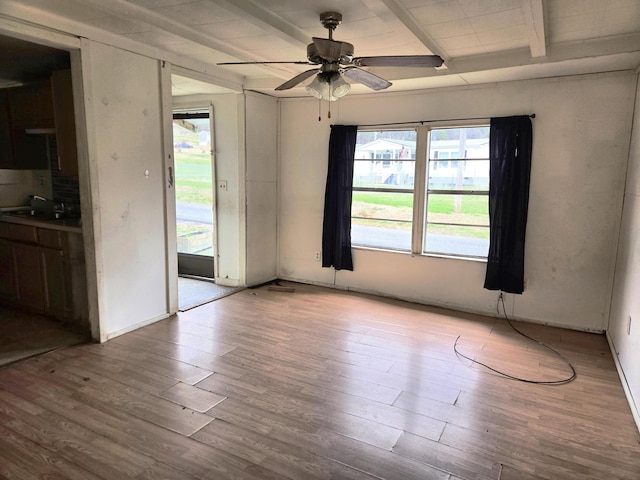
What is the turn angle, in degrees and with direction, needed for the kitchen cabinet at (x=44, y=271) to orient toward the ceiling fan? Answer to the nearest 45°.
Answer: approximately 90° to its left

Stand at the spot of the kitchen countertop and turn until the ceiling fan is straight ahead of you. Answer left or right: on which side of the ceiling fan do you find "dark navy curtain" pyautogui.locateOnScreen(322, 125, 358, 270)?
left

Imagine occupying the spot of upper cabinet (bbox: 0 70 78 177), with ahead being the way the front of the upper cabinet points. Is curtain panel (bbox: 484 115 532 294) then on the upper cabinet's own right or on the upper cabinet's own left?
on the upper cabinet's own left

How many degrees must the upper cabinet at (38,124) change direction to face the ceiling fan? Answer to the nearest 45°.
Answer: approximately 90° to its left
